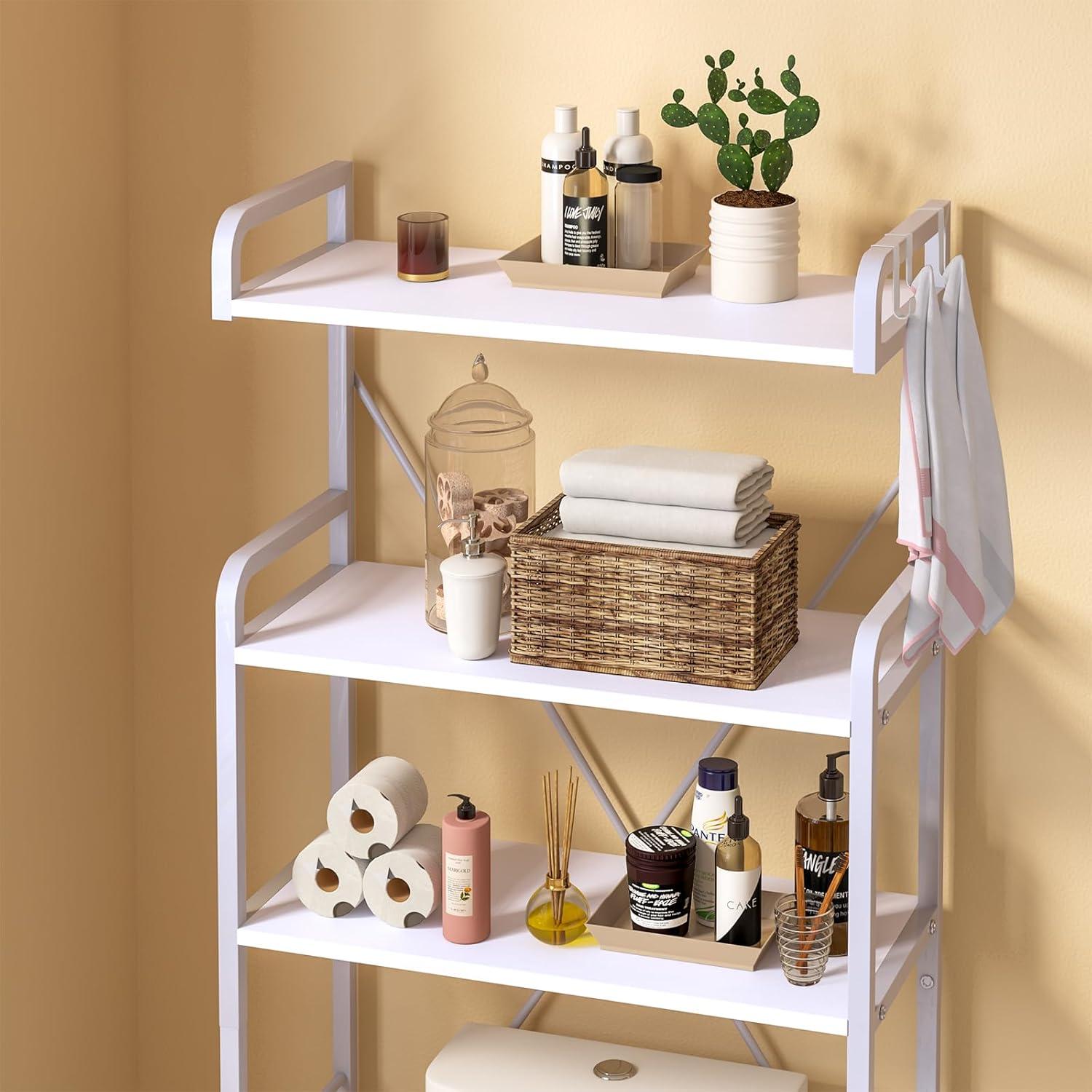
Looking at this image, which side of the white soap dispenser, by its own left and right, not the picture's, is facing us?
left
